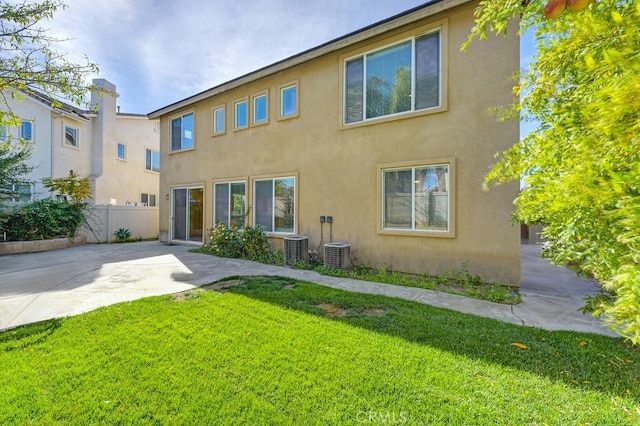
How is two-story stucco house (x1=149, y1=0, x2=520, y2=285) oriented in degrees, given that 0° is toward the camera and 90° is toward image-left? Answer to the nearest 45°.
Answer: approximately 225°

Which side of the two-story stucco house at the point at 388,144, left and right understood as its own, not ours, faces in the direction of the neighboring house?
left

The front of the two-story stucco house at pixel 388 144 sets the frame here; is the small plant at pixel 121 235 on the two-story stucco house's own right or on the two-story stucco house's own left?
on the two-story stucco house's own left

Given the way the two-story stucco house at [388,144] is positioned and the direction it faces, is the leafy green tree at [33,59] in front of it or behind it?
behind

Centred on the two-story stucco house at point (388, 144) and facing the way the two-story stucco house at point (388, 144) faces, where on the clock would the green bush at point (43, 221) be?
The green bush is roughly at 8 o'clock from the two-story stucco house.

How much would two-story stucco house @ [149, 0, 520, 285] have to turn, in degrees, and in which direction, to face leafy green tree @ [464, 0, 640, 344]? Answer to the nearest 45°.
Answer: approximately 135° to its right
